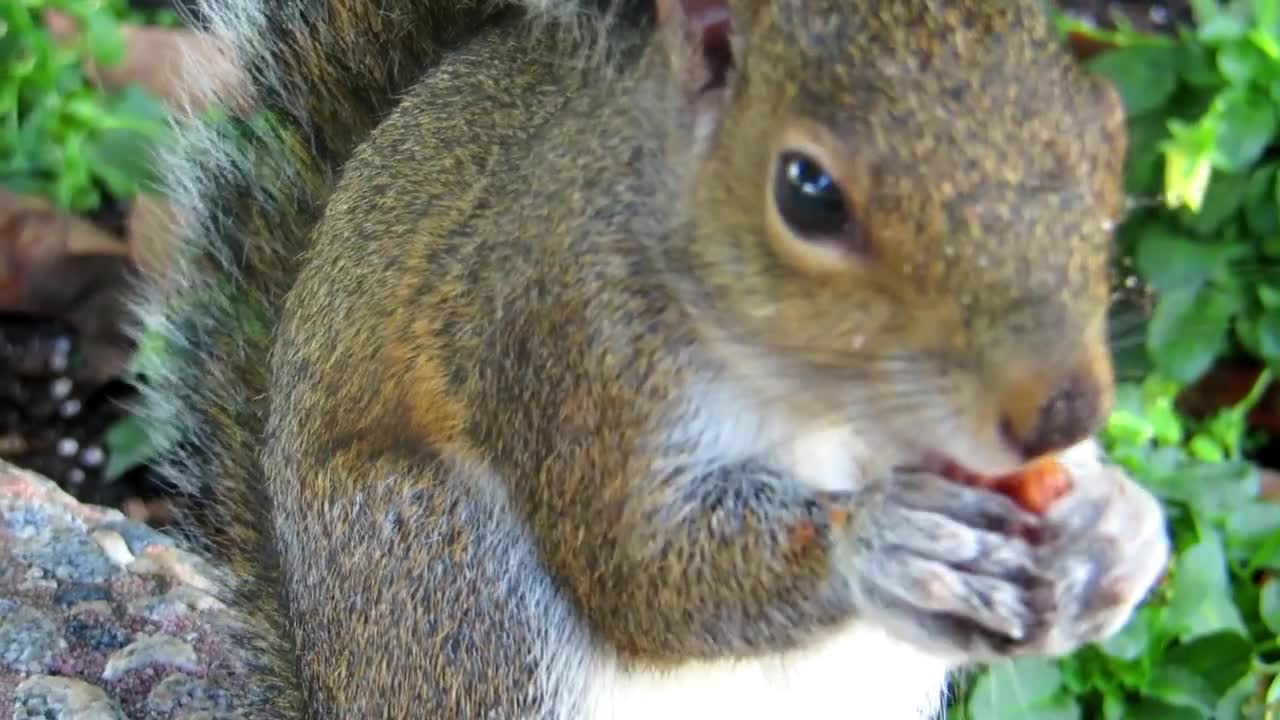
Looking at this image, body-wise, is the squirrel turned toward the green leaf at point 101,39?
no

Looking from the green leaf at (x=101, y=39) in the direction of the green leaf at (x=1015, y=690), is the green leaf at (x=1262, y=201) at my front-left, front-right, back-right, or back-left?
front-left

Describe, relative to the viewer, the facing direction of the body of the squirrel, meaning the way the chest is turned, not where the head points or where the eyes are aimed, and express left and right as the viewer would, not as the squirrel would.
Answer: facing the viewer and to the right of the viewer

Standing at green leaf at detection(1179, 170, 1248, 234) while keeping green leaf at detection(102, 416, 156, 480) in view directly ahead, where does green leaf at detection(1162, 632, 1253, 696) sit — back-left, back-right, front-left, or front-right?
front-left
